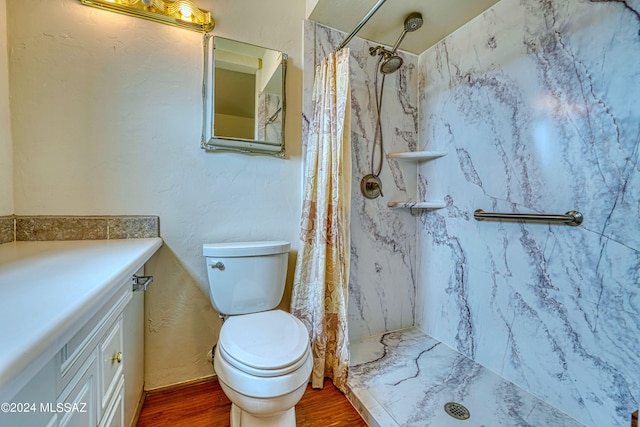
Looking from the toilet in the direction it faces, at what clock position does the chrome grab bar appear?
The chrome grab bar is roughly at 9 o'clock from the toilet.

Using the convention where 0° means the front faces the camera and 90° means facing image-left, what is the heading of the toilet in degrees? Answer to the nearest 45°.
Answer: approximately 0°

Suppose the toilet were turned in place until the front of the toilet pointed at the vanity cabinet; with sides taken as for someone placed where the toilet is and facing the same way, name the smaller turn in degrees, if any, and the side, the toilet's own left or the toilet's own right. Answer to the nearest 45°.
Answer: approximately 45° to the toilet's own right
